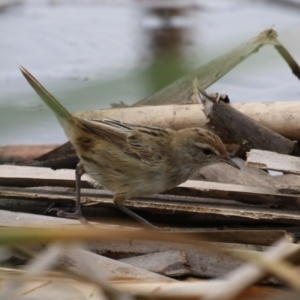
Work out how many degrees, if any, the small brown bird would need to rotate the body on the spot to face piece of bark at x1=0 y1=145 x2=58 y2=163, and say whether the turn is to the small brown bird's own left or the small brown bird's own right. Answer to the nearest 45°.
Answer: approximately 135° to the small brown bird's own left

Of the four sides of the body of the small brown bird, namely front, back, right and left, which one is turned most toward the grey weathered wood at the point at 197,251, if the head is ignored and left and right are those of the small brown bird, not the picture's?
right

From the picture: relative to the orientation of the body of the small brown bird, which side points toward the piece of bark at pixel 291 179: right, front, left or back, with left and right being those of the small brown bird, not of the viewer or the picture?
front

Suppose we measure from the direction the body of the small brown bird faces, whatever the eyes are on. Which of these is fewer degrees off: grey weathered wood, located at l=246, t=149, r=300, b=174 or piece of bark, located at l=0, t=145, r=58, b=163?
the grey weathered wood

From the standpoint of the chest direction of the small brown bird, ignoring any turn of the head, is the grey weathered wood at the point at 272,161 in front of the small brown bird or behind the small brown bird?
in front

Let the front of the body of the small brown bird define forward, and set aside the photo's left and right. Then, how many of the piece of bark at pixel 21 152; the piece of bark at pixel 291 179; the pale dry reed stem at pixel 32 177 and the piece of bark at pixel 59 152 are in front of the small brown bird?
1

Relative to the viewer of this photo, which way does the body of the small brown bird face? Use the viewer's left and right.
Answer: facing to the right of the viewer

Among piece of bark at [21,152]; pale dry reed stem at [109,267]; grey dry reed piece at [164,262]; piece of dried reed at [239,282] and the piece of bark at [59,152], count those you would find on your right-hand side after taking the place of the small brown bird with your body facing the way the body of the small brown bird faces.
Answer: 3

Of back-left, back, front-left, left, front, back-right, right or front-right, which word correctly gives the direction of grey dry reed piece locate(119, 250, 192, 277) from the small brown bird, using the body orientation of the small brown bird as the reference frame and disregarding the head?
right

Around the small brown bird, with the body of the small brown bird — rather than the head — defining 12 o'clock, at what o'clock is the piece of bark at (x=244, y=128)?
The piece of bark is roughly at 12 o'clock from the small brown bird.

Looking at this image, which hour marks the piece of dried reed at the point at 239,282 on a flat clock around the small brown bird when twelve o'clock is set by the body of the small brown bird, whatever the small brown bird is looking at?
The piece of dried reed is roughly at 3 o'clock from the small brown bird.

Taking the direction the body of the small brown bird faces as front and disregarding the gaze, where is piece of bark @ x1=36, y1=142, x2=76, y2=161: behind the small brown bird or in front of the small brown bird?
behind
